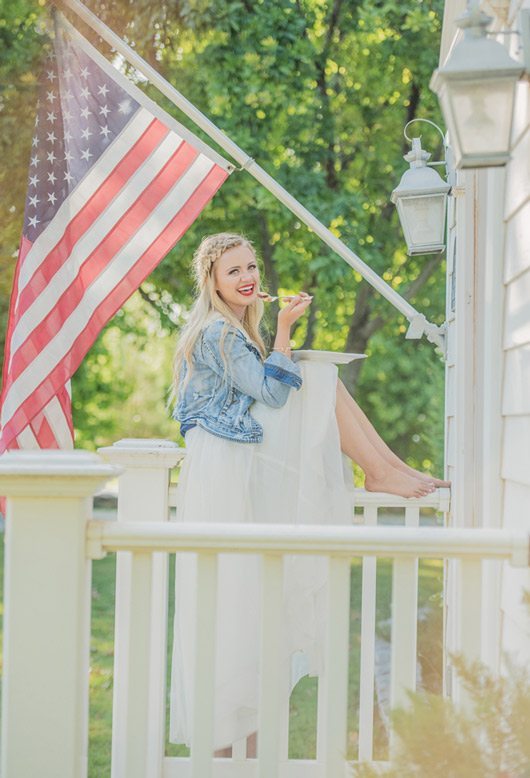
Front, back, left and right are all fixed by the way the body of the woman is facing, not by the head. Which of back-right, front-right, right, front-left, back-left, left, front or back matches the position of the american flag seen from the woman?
back-left

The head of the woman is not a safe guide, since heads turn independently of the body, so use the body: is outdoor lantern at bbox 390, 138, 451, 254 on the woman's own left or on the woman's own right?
on the woman's own left

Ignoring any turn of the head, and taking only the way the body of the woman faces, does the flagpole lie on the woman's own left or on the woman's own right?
on the woman's own left

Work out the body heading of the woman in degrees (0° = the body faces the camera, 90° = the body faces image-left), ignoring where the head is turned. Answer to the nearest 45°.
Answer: approximately 270°
